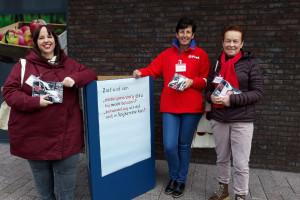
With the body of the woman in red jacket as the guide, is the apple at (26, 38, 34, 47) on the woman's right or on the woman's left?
on the woman's right

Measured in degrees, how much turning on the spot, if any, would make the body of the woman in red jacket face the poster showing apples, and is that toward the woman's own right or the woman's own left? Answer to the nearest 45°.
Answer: approximately 135° to the woman's own right

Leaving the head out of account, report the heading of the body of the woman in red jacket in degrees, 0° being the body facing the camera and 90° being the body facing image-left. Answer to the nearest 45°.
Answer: approximately 0°
